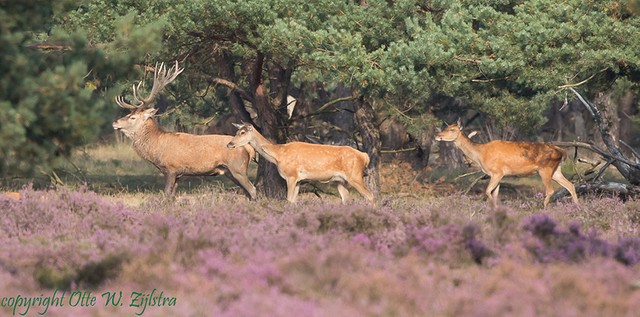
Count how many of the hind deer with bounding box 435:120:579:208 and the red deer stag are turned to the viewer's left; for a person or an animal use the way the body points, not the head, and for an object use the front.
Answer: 2

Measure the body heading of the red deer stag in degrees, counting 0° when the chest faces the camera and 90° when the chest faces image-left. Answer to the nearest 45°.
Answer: approximately 90°

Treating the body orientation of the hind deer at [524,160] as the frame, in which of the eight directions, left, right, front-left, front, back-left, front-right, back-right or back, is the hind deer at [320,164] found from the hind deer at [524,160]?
front-left

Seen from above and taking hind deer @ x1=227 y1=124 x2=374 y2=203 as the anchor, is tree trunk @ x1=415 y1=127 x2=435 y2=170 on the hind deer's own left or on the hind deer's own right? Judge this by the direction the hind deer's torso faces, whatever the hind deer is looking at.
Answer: on the hind deer's own right

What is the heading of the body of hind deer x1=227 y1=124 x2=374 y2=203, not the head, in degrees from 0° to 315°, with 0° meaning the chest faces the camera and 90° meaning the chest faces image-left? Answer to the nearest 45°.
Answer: approximately 90°

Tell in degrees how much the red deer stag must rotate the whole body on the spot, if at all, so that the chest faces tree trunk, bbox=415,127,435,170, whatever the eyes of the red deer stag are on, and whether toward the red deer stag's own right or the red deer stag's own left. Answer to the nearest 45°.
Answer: approximately 135° to the red deer stag's own right

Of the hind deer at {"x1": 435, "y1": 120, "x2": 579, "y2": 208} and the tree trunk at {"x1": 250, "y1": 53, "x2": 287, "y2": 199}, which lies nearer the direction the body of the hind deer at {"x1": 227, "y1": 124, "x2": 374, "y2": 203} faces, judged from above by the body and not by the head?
the tree trunk

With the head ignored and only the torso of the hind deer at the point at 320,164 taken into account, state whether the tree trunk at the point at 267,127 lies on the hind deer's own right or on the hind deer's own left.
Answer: on the hind deer's own right

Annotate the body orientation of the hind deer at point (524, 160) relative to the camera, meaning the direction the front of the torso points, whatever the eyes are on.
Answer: to the viewer's left
